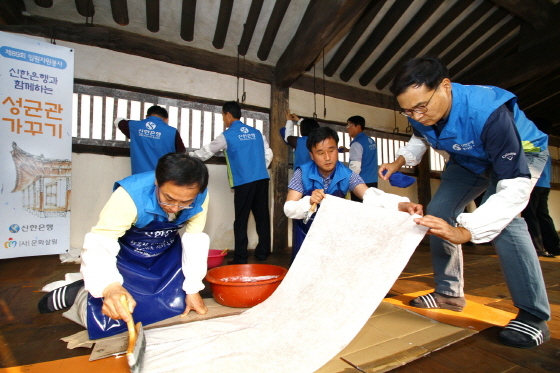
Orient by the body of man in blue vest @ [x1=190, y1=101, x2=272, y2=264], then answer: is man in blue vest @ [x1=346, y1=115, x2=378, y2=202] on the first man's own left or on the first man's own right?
on the first man's own right

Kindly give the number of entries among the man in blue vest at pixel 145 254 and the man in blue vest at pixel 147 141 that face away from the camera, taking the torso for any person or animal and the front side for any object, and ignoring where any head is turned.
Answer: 1

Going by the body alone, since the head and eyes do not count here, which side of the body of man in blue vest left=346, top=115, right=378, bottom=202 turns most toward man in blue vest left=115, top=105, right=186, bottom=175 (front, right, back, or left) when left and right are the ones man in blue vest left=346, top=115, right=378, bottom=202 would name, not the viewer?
left

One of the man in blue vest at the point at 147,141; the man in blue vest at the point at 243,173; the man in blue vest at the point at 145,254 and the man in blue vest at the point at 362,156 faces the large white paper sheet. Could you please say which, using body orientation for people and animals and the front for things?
the man in blue vest at the point at 145,254

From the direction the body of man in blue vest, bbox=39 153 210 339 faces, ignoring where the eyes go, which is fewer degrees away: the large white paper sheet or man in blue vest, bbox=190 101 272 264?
the large white paper sheet

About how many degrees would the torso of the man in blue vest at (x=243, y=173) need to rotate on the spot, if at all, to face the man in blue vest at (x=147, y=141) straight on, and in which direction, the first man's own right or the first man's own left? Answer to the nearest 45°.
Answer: approximately 45° to the first man's own left

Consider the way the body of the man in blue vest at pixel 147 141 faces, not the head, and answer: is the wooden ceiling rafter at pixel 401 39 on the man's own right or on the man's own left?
on the man's own right

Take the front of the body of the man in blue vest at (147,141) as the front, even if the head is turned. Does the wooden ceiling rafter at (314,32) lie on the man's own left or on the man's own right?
on the man's own right

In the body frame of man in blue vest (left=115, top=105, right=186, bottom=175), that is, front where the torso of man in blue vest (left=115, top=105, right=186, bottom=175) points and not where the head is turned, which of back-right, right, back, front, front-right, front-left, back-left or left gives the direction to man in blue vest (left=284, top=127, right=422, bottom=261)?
back-right

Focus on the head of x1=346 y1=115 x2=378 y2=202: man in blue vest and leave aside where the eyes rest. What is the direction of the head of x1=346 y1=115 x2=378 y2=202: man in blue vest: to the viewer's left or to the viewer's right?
to the viewer's left

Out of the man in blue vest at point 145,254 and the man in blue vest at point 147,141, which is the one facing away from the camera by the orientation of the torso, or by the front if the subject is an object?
the man in blue vest at point 147,141

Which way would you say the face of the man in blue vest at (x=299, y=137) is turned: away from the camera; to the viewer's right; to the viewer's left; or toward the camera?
away from the camera

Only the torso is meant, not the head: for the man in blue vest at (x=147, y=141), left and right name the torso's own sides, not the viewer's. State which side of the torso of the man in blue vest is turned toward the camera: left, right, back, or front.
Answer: back
